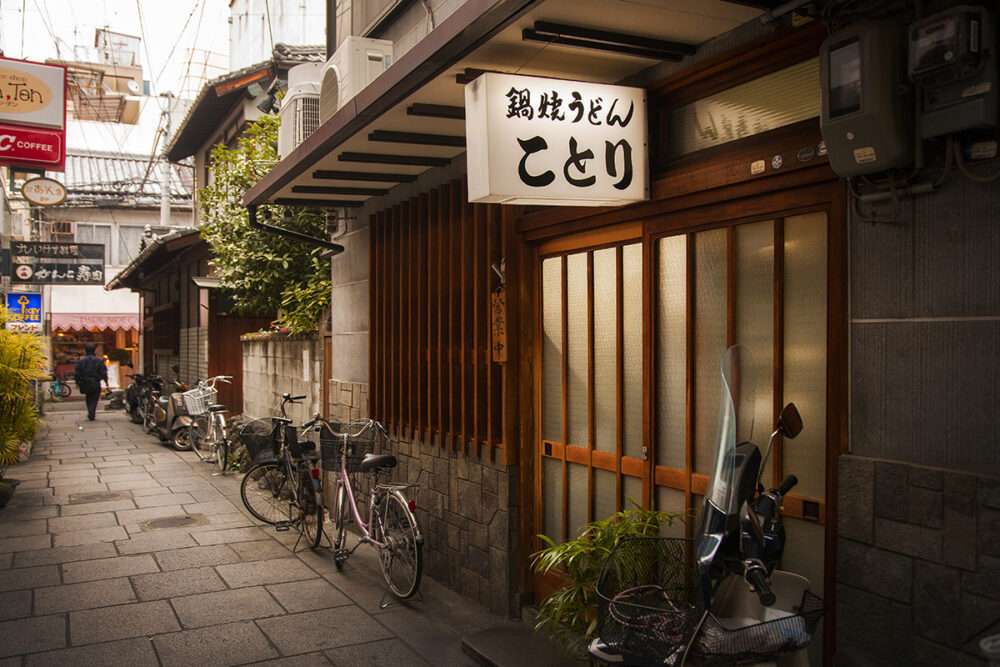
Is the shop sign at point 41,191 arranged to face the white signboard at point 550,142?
yes

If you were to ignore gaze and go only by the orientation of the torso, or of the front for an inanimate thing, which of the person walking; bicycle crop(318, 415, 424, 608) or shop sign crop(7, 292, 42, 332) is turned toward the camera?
the shop sign

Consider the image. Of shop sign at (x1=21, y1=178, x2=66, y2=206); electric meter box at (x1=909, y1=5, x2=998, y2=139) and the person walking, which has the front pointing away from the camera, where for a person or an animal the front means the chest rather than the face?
the person walking

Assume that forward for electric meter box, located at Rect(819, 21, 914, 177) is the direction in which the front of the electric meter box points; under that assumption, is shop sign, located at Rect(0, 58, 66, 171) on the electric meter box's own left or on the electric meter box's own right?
on the electric meter box's own right

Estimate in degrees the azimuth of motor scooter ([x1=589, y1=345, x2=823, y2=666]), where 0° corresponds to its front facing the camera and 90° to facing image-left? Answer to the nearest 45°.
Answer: approximately 90°

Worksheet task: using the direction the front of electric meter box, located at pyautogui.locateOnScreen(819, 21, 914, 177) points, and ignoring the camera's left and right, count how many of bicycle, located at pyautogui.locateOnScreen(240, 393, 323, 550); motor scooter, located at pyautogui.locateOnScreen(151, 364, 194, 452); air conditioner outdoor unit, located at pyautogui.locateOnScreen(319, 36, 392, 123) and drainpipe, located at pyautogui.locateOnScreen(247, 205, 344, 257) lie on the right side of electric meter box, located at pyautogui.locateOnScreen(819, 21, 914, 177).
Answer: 4

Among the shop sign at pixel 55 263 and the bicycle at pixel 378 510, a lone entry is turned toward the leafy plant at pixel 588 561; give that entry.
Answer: the shop sign

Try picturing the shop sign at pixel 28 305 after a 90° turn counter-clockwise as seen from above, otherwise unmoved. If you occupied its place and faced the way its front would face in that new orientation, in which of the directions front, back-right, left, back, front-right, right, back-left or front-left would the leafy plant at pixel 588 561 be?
right

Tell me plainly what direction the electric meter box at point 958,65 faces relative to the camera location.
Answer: facing the viewer and to the left of the viewer

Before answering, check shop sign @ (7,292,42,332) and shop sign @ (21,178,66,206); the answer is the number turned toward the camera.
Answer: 2

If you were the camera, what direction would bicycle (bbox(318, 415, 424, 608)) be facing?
facing away from the viewer and to the left of the viewer

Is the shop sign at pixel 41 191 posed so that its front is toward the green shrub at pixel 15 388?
yes

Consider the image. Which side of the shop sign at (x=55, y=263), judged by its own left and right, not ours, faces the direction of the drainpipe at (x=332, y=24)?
front

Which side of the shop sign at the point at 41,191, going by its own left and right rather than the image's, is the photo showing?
front

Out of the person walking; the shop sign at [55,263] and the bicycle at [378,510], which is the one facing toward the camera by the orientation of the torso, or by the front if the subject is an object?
the shop sign

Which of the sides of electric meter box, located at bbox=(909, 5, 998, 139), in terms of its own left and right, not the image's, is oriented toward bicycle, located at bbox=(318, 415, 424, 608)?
right

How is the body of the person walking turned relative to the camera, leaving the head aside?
away from the camera

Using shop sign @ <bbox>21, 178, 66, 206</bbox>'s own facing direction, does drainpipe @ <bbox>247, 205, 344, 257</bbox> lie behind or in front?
in front

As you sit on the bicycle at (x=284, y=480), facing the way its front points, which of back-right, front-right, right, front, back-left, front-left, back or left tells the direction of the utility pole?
front-right

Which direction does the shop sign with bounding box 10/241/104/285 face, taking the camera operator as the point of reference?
facing the viewer
